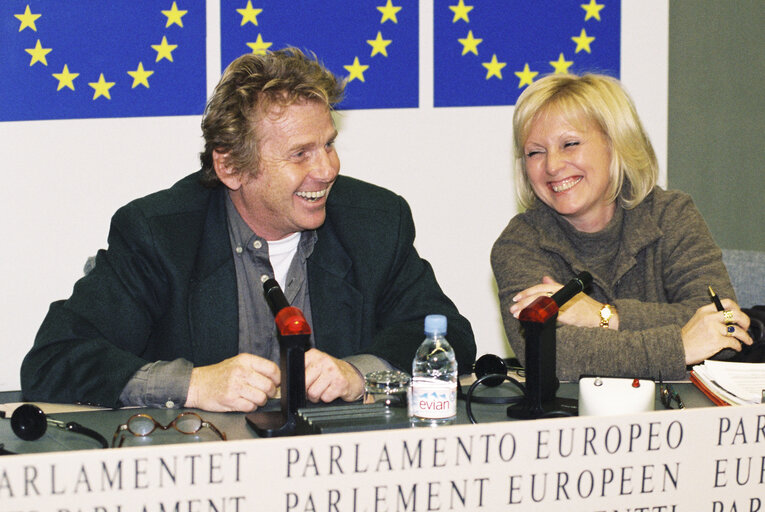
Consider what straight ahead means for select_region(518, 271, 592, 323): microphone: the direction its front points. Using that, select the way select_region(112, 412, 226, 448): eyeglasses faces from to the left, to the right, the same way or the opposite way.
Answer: to the left

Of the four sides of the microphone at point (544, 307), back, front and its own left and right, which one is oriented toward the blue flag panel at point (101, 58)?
left

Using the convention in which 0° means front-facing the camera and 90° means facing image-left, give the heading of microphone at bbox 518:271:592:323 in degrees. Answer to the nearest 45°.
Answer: approximately 225°
